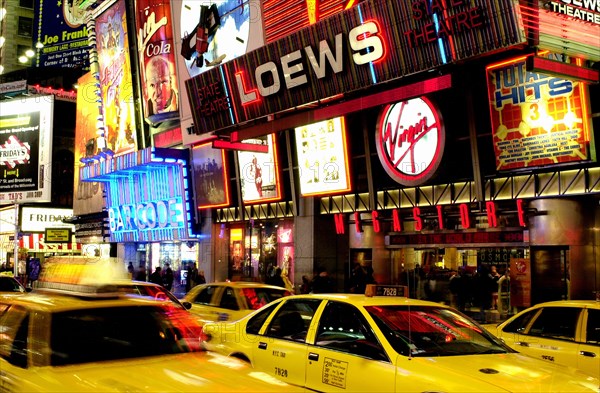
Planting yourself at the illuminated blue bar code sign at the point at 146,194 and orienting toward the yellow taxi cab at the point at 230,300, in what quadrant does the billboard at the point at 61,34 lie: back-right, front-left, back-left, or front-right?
back-right

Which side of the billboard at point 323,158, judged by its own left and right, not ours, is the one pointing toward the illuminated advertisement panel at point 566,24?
left

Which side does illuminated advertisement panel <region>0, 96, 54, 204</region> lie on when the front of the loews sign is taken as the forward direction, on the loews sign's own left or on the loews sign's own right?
on the loews sign's own right

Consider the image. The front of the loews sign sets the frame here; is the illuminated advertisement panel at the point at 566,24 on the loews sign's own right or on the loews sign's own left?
on the loews sign's own left

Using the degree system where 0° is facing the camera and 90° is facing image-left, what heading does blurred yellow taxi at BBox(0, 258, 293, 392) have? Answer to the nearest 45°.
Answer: approximately 315°

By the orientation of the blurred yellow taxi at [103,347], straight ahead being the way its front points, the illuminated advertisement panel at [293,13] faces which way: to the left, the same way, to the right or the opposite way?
to the right

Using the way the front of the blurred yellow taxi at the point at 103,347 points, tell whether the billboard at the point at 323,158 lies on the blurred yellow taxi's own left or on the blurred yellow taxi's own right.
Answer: on the blurred yellow taxi's own left
